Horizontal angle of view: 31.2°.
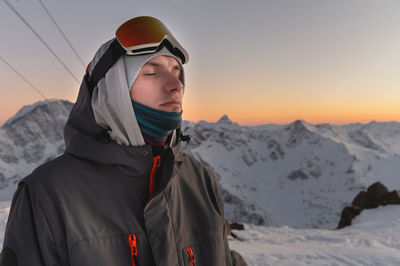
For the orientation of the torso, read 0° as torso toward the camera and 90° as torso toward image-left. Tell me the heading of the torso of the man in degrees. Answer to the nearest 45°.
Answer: approximately 315°
